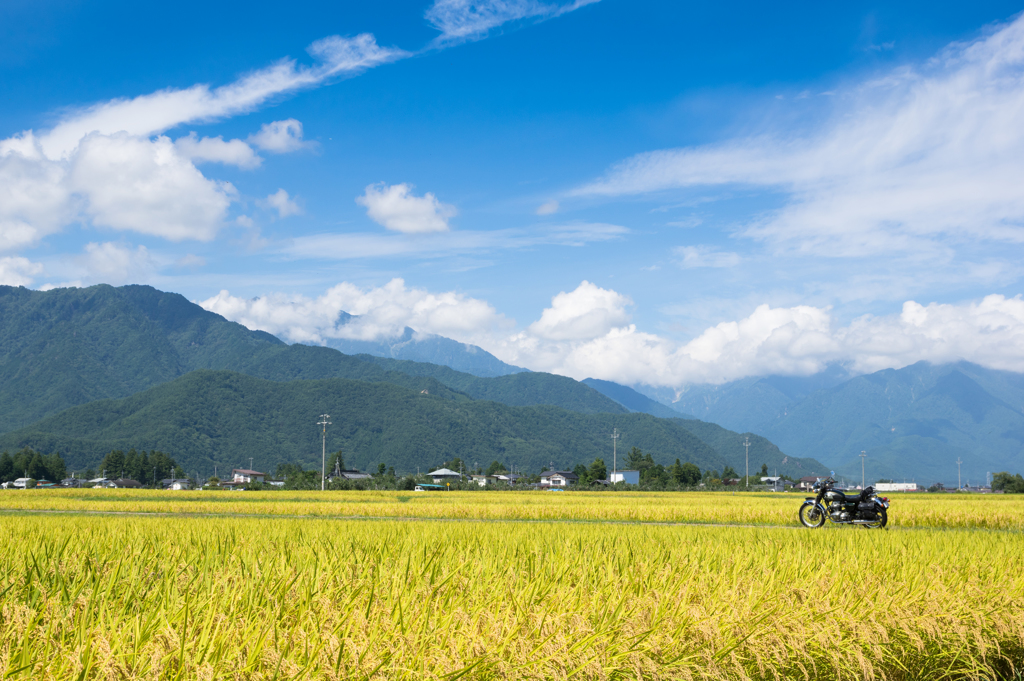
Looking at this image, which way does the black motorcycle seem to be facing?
to the viewer's left
